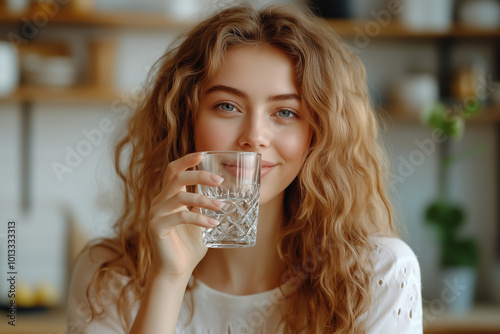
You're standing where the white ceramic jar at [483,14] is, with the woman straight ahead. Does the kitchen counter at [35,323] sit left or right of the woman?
right

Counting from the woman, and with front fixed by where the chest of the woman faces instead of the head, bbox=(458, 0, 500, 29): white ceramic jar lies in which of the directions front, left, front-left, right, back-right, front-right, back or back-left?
back-left

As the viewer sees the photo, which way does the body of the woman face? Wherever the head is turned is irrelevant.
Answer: toward the camera

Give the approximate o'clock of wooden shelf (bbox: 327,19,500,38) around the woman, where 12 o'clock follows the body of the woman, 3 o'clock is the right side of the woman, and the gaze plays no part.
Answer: The wooden shelf is roughly at 7 o'clock from the woman.

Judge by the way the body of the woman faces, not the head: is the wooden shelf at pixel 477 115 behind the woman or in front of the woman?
behind

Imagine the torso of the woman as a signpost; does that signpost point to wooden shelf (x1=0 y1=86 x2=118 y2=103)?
no

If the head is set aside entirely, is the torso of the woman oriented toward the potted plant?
no

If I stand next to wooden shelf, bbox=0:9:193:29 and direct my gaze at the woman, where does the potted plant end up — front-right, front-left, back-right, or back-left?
front-left

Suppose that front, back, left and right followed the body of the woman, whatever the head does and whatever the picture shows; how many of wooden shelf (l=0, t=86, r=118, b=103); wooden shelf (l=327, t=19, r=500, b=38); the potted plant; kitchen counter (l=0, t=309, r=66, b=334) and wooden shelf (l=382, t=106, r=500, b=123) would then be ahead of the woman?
0

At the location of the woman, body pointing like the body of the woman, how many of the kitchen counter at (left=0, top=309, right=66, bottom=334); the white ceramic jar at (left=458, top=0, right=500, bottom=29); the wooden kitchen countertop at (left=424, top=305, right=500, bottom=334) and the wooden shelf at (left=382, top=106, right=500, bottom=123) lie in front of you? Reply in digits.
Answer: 0

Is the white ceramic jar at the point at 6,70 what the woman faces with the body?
no

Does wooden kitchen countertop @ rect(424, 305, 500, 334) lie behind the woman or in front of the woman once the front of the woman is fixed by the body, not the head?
behind

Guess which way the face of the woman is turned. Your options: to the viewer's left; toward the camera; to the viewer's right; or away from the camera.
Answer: toward the camera

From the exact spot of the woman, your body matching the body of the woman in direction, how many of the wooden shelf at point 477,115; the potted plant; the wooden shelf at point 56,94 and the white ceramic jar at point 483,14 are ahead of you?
0

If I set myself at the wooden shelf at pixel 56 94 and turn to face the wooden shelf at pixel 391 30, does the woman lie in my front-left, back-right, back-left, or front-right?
front-right
